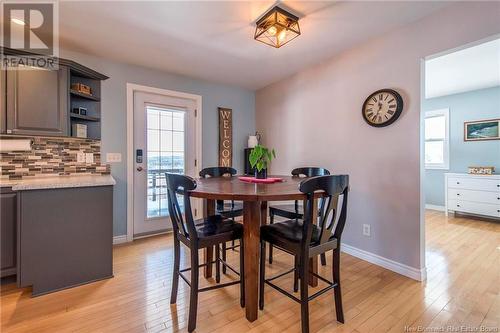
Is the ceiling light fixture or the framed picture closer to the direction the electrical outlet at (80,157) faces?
the ceiling light fixture

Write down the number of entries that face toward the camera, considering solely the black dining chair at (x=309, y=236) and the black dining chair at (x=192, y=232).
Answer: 0

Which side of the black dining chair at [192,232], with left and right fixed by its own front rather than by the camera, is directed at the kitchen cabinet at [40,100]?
left

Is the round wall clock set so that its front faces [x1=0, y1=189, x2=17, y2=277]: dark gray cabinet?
yes

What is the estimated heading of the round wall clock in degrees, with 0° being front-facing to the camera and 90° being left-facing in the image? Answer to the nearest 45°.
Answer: approximately 45°

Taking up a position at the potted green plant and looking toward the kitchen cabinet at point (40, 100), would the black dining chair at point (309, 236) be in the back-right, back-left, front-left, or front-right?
back-left

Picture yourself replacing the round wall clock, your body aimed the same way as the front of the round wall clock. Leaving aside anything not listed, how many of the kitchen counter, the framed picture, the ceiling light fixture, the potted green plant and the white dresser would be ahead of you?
3

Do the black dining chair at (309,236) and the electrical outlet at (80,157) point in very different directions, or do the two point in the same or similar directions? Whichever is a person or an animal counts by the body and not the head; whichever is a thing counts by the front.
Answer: very different directions

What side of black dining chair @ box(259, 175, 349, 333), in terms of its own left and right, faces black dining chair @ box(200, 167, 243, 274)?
front

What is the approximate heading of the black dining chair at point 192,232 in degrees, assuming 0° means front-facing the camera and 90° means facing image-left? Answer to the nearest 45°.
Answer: approximately 225°

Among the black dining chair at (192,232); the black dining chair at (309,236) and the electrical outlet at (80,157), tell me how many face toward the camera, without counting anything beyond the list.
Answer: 1

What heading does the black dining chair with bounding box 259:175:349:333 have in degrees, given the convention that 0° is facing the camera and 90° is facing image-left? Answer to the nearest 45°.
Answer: approximately 135°

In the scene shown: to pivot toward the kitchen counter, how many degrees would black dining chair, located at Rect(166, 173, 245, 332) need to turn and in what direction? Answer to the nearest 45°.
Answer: approximately 90° to its left

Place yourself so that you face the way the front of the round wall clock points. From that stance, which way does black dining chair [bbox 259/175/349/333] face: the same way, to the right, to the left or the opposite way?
to the right
